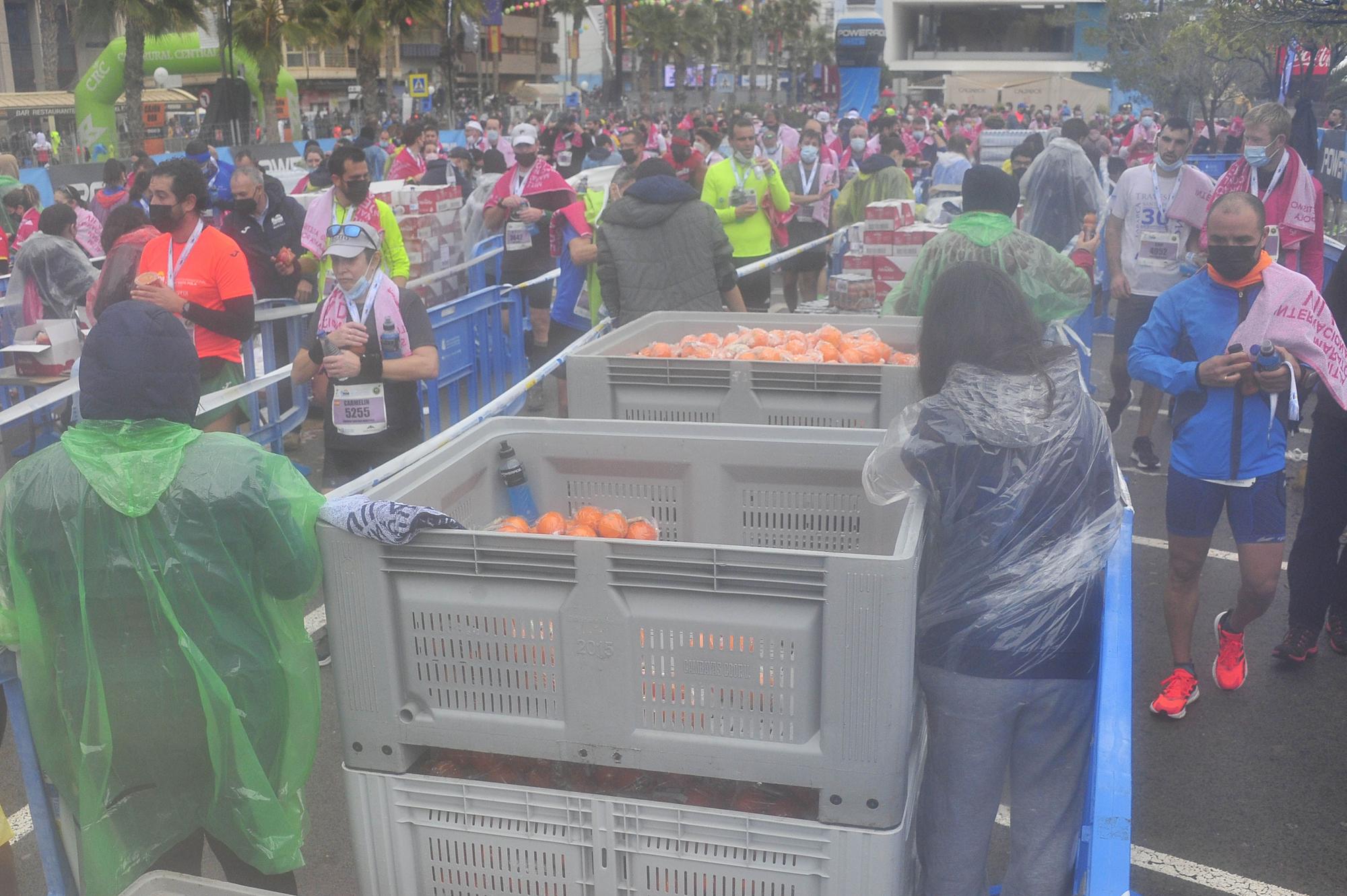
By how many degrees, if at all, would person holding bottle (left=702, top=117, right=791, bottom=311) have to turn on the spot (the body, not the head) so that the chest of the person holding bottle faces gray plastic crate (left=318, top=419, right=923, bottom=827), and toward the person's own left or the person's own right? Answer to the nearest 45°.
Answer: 0° — they already face it

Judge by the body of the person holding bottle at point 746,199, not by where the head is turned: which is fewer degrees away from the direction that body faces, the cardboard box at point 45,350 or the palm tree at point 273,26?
the cardboard box

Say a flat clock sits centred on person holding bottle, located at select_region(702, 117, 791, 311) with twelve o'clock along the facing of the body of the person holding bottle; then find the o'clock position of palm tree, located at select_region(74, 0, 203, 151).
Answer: The palm tree is roughly at 5 o'clock from the person holding bottle.

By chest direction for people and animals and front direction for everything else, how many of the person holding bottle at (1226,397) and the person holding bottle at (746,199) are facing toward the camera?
2

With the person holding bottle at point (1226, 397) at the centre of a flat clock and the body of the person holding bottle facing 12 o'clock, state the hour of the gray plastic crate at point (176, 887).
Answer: The gray plastic crate is roughly at 1 o'clock from the person holding bottle.

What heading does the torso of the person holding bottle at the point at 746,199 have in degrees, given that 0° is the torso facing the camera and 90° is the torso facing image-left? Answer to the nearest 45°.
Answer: approximately 0°

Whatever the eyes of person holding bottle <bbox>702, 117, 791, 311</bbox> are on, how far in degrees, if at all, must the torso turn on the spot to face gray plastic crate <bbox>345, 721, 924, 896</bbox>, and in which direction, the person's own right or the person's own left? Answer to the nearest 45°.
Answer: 0° — they already face it

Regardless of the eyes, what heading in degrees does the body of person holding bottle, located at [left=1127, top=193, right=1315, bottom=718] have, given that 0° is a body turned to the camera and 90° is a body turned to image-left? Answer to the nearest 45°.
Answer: approximately 0°
